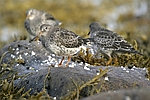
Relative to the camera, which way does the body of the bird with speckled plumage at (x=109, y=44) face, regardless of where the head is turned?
to the viewer's left

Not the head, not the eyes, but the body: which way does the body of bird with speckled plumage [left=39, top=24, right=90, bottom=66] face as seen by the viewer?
to the viewer's left

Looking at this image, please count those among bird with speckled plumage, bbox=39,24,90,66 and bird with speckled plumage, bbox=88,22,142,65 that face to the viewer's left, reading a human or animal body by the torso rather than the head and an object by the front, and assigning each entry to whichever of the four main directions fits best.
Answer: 2

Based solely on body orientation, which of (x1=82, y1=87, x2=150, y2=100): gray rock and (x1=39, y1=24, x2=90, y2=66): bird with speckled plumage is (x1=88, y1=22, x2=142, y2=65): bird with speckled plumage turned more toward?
the bird with speckled plumage

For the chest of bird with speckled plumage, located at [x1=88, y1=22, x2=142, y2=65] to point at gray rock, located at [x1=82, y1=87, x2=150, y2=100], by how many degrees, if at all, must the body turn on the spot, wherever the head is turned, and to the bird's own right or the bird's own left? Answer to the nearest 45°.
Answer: approximately 90° to the bird's own left

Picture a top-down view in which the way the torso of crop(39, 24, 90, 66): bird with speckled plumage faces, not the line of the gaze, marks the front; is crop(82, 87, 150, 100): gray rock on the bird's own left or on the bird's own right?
on the bird's own left
